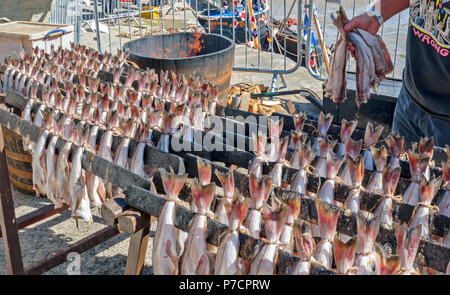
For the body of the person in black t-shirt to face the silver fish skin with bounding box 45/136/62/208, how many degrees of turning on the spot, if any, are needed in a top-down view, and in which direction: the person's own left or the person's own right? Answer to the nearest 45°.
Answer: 0° — they already face it

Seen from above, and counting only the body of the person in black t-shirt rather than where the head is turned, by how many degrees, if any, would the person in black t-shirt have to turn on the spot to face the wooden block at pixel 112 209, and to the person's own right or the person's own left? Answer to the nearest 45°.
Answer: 0° — they already face it

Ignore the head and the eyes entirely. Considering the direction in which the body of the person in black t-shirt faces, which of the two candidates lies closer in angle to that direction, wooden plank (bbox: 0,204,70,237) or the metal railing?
the wooden plank

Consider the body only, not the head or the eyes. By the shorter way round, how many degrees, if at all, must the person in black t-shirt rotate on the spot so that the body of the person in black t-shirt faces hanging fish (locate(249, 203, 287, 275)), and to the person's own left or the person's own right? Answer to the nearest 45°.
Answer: approximately 45° to the person's own left

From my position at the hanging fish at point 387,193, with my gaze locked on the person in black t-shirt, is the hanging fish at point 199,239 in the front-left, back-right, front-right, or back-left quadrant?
back-left

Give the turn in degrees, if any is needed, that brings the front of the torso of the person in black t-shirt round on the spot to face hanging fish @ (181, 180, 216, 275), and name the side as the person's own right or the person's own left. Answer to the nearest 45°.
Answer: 0° — they already face it

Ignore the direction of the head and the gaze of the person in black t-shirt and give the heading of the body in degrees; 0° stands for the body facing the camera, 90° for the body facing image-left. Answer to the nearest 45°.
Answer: approximately 45°

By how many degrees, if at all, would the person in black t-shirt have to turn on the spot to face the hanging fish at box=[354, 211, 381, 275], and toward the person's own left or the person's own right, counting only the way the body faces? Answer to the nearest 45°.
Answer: approximately 45° to the person's own left
